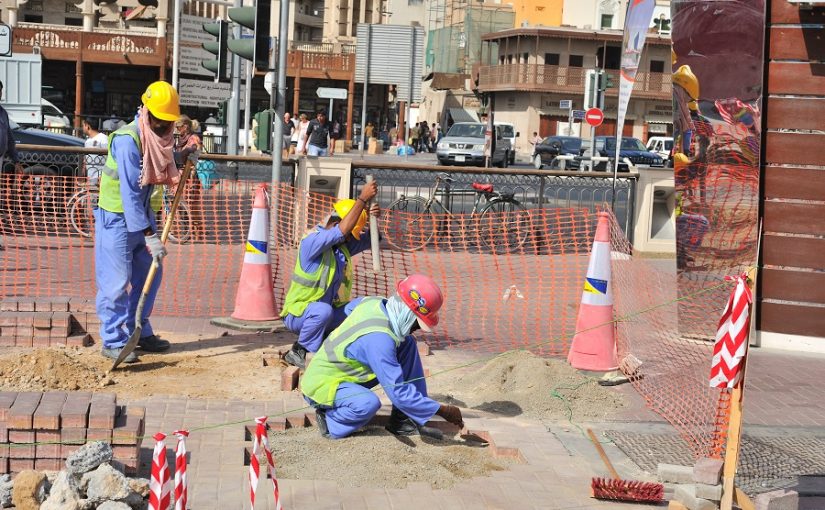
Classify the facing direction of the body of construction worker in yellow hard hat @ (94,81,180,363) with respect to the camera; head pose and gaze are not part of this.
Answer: to the viewer's right

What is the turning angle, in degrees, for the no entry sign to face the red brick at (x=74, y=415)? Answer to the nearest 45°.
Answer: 0° — it already faces it

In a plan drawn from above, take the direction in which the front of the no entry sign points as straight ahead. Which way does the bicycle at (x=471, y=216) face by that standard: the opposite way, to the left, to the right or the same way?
to the right

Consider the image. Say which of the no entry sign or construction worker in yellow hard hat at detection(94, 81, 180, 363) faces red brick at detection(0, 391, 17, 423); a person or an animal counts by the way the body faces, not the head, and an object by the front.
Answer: the no entry sign

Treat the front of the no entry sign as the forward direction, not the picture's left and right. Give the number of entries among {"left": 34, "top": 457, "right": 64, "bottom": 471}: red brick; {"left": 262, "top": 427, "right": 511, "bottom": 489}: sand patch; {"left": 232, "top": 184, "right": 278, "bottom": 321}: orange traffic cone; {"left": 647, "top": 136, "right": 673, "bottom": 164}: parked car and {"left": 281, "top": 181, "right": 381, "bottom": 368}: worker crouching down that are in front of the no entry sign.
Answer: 4

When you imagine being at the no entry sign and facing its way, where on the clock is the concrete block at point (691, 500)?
The concrete block is roughly at 12 o'clock from the no entry sign.

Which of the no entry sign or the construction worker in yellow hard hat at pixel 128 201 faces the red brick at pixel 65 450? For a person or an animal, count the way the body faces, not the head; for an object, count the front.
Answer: the no entry sign

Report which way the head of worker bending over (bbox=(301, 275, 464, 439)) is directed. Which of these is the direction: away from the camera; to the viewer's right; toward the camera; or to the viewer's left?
to the viewer's right

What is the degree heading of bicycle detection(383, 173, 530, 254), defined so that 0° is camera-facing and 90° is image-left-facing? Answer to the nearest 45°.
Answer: approximately 90°
